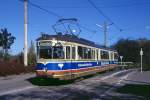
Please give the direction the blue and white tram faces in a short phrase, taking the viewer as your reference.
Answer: facing the viewer and to the left of the viewer
